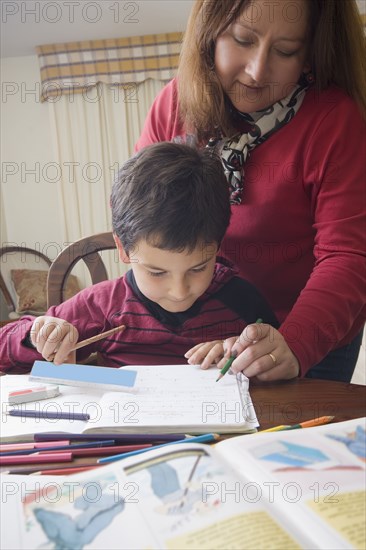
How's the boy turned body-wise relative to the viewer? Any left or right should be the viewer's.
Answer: facing the viewer

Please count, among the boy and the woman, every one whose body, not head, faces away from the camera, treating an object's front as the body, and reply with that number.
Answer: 0

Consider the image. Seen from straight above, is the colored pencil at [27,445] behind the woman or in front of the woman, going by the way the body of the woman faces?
in front

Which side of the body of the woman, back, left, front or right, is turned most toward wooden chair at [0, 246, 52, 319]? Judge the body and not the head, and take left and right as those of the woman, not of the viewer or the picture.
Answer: right

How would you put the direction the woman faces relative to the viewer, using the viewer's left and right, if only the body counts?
facing the viewer and to the left of the viewer

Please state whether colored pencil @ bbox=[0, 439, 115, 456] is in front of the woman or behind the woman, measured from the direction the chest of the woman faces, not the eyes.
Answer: in front

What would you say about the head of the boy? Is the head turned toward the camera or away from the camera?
toward the camera
